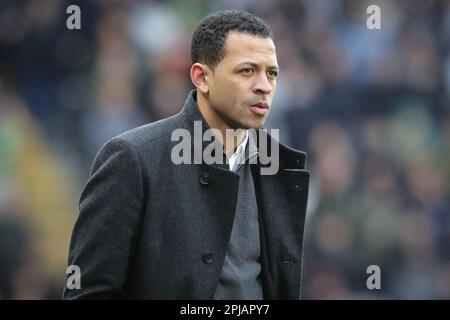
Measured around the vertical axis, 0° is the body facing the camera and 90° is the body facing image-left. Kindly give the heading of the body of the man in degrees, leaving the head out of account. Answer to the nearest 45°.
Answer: approximately 315°

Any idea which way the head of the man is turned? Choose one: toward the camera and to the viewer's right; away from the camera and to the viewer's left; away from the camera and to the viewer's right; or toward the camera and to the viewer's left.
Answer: toward the camera and to the viewer's right
